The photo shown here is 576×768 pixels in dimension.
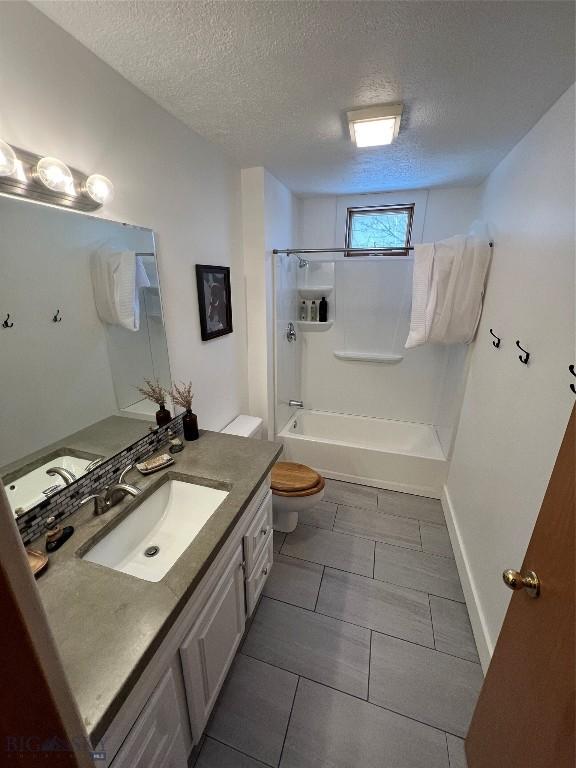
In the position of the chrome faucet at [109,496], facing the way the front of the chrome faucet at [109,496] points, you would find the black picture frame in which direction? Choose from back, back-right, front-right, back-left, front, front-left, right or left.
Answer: left

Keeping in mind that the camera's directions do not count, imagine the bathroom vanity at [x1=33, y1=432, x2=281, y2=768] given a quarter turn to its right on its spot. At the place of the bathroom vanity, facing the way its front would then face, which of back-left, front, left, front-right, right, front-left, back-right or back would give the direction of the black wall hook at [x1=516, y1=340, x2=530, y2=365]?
back-left

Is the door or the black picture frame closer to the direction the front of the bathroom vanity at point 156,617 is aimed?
the door

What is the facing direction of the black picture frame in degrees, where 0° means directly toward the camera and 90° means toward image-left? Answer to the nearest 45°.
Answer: approximately 315°

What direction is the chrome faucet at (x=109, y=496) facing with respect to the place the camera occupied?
facing the viewer and to the right of the viewer

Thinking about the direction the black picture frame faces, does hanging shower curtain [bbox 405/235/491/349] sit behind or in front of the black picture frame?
in front

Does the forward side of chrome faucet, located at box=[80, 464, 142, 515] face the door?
yes
